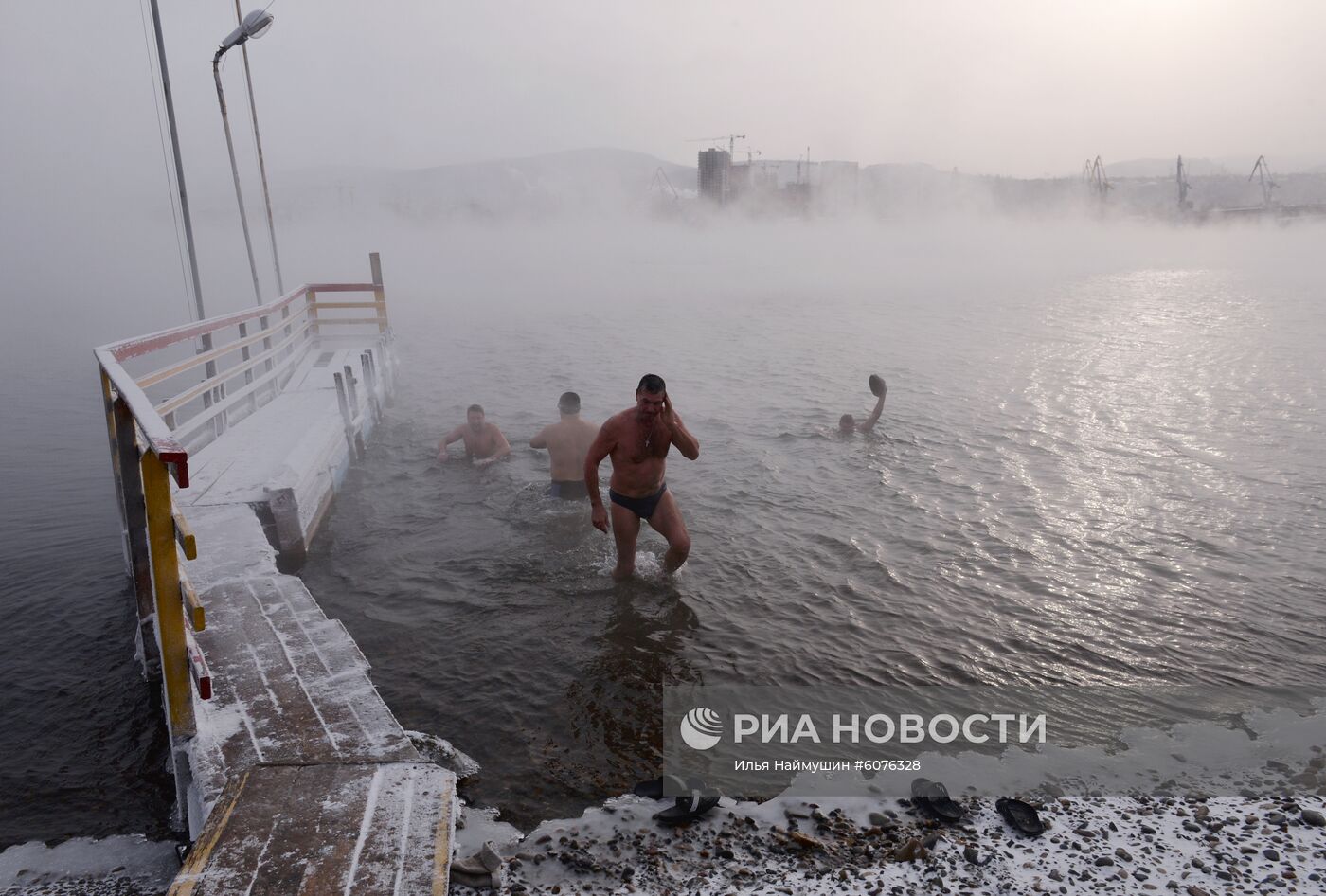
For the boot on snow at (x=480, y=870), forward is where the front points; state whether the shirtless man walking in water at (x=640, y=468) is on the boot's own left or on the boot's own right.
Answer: on the boot's own right

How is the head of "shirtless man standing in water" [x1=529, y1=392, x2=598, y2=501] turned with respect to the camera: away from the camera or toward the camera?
away from the camera

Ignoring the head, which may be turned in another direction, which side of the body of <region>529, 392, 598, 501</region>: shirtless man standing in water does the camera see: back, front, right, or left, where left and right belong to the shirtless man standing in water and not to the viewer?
back

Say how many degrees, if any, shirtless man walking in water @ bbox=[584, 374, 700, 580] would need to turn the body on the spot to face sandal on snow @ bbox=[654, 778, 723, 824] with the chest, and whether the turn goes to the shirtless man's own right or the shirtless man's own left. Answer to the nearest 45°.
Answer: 0° — they already face it

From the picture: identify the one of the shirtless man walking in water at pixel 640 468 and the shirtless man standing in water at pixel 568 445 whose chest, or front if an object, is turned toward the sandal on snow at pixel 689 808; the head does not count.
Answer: the shirtless man walking in water at pixel 640 468
